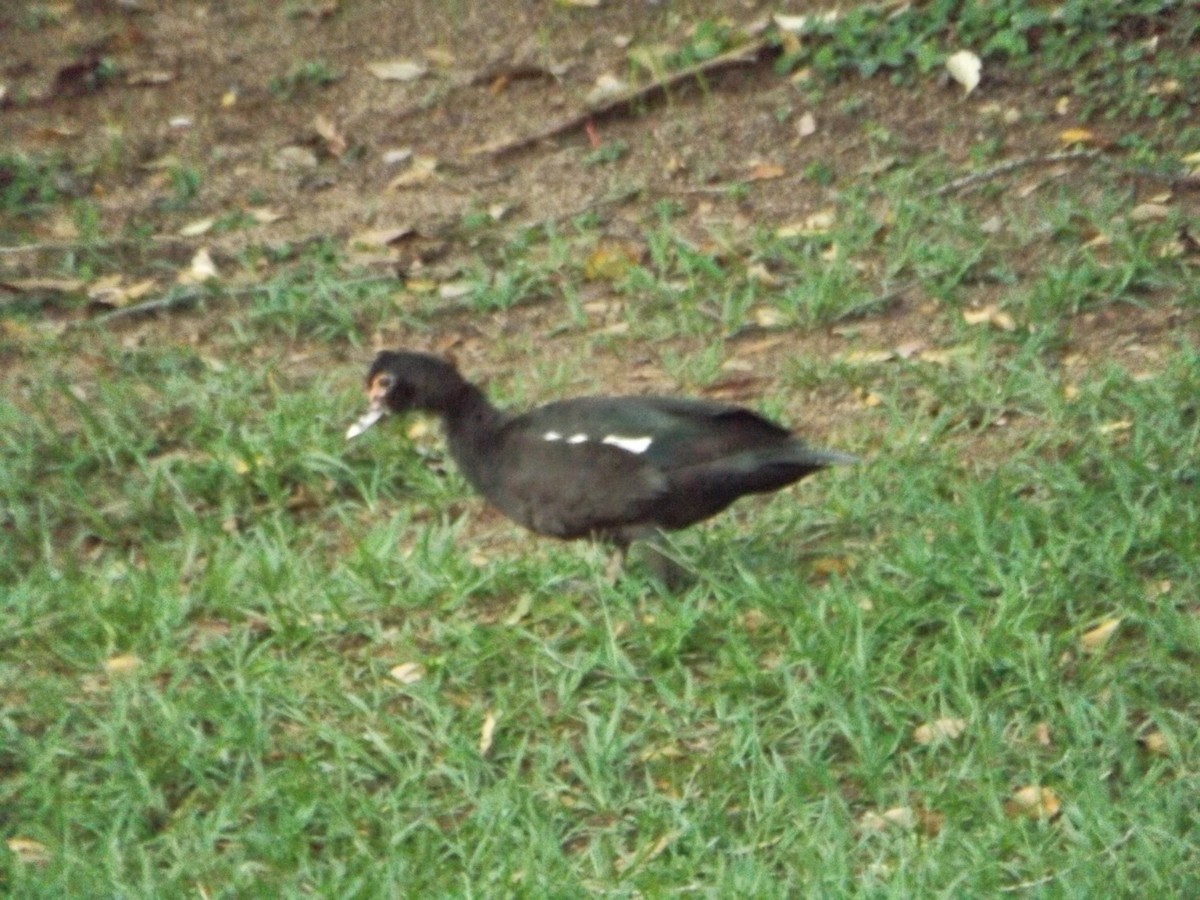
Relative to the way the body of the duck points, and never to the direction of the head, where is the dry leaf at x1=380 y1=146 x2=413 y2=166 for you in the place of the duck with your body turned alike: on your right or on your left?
on your right

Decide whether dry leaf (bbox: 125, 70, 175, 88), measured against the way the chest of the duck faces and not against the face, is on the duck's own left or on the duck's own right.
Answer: on the duck's own right

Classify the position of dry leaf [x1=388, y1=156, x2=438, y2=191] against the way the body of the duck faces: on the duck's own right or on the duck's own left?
on the duck's own right

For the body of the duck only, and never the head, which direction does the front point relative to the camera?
to the viewer's left

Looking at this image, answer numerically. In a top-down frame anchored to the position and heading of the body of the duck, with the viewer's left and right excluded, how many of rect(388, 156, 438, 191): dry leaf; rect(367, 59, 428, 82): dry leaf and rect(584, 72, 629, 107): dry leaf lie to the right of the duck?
3

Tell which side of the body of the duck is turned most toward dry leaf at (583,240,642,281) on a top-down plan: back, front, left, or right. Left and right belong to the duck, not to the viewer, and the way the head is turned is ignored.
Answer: right

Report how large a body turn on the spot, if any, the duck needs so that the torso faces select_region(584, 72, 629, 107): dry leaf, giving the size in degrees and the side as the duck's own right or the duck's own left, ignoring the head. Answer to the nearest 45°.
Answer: approximately 90° to the duck's own right

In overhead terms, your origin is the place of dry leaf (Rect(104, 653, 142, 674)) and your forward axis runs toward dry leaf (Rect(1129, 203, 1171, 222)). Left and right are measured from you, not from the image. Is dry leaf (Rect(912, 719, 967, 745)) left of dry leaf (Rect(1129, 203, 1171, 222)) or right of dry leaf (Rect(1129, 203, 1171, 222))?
right

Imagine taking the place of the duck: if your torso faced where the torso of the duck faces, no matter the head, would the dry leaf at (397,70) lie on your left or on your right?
on your right

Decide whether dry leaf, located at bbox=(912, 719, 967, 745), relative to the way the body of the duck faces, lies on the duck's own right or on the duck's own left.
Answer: on the duck's own left
